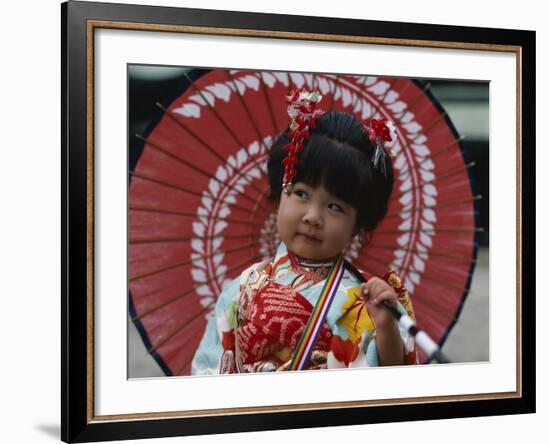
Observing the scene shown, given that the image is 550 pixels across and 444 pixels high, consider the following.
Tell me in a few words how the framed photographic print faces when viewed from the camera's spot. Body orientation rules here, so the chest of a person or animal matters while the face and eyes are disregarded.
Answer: facing the viewer and to the right of the viewer
